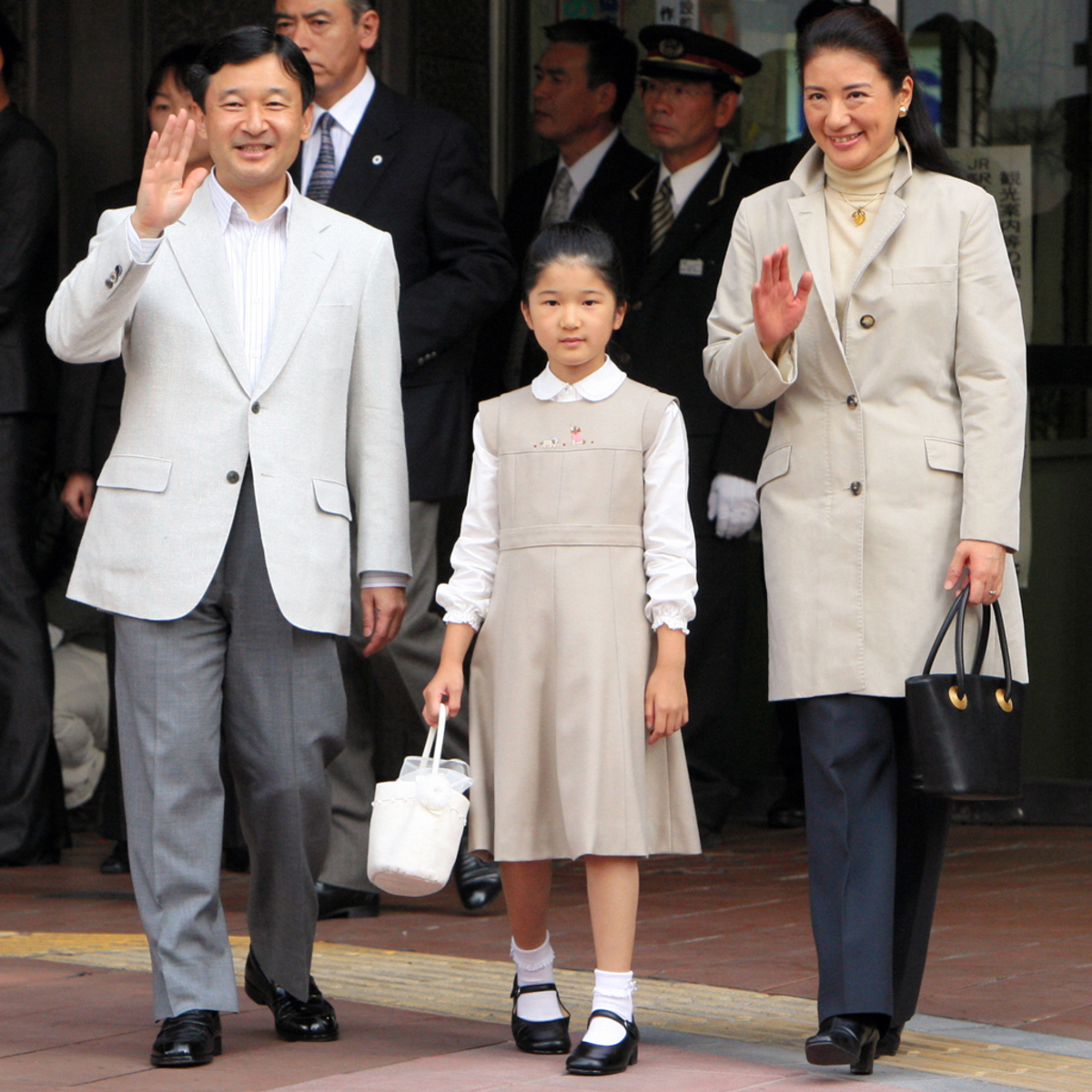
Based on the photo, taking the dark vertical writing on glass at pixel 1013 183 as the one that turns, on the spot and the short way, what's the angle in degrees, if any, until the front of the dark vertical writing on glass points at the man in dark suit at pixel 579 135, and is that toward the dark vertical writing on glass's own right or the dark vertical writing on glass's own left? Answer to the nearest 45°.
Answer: approximately 45° to the dark vertical writing on glass's own right

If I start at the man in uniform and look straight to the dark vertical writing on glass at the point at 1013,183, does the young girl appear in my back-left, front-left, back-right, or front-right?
back-right

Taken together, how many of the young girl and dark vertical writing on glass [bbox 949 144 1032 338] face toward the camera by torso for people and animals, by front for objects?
2

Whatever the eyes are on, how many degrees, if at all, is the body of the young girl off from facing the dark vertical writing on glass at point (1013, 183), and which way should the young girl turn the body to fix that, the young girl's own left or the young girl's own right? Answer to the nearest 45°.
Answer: approximately 135° to the young girl's own left

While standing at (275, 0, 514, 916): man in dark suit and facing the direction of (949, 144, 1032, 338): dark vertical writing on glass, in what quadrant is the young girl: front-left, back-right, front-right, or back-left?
back-right

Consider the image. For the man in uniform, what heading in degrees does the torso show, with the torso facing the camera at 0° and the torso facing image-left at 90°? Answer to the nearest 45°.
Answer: approximately 45°

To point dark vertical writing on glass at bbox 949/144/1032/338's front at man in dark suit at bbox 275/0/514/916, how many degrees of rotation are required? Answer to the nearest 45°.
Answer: approximately 45° to its right

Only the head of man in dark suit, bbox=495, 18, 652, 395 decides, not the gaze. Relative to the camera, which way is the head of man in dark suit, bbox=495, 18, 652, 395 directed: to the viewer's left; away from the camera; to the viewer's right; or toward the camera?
to the viewer's left

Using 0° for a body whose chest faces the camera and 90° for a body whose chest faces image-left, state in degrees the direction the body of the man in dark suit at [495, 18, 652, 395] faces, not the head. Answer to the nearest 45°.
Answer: approximately 45°
